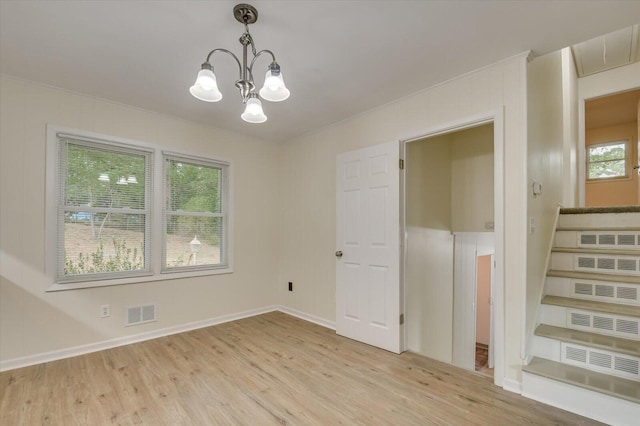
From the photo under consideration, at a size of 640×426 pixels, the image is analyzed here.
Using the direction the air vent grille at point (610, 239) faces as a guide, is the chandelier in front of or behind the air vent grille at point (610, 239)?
in front

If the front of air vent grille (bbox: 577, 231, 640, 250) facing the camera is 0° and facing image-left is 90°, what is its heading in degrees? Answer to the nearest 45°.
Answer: approximately 0°

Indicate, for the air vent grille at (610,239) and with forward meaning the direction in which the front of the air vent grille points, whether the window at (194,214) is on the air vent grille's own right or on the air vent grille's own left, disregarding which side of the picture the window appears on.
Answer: on the air vent grille's own right

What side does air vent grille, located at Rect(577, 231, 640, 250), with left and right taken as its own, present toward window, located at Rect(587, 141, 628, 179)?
back

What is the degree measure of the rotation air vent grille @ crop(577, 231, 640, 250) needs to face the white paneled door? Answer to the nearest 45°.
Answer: approximately 45° to its right

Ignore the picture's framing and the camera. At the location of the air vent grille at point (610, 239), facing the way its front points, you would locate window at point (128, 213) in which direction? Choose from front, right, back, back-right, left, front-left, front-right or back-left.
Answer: front-right

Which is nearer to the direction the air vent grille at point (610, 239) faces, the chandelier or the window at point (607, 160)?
the chandelier
